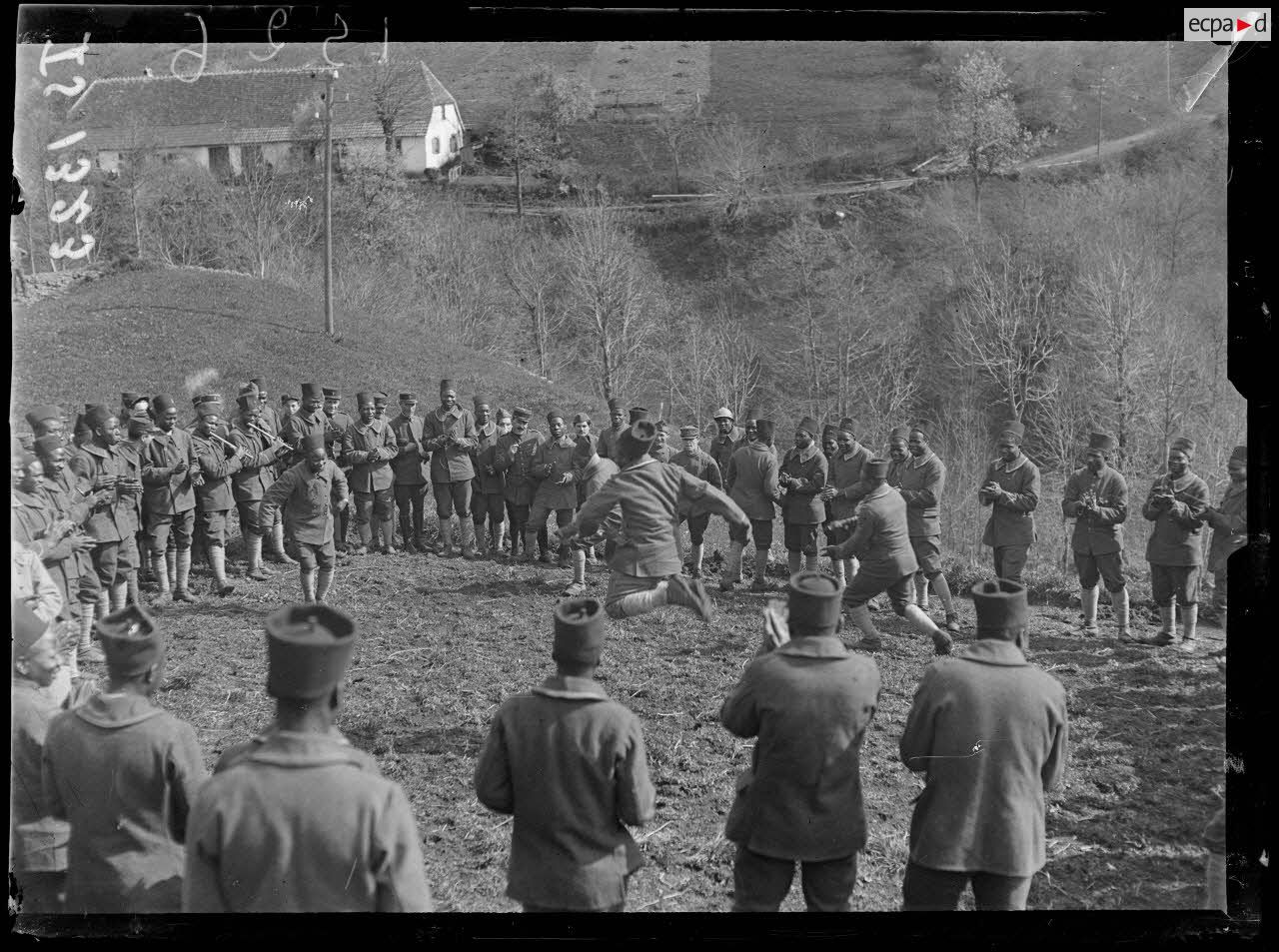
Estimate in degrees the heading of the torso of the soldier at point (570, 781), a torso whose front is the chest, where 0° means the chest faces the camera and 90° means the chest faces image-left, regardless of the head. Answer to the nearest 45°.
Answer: approximately 180°

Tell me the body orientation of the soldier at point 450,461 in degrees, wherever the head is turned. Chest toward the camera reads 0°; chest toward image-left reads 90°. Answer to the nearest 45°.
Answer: approximately 0°

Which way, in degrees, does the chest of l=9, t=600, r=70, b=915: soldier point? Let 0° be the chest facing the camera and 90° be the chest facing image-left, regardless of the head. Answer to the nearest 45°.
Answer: approximately 270°

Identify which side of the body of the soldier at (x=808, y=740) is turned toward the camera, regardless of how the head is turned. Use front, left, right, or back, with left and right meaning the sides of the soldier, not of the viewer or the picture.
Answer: back

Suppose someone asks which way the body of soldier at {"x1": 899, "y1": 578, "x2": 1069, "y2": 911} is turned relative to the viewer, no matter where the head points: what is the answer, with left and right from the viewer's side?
facing away from the viewer

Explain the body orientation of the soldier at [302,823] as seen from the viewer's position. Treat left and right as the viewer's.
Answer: facing away from the viewer

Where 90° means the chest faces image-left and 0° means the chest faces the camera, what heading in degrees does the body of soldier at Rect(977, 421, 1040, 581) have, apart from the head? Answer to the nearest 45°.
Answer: approximately 45°

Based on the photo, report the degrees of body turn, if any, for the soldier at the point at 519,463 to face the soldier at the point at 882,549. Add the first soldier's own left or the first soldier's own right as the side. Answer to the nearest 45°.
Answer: approximately 45° to the first soldier's own left
